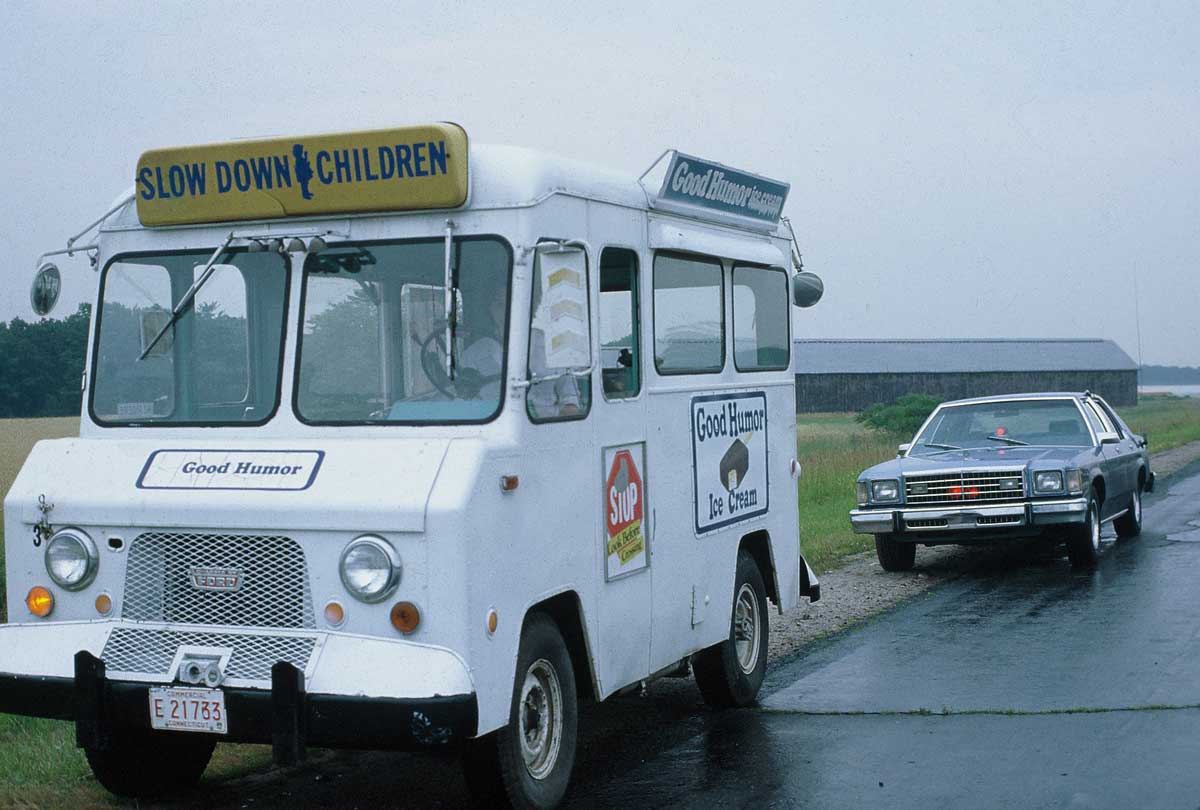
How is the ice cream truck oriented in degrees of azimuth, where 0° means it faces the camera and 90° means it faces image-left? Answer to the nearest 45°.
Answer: approximately 45°

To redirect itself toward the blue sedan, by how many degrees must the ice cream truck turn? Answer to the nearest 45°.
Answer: approximately 180°
